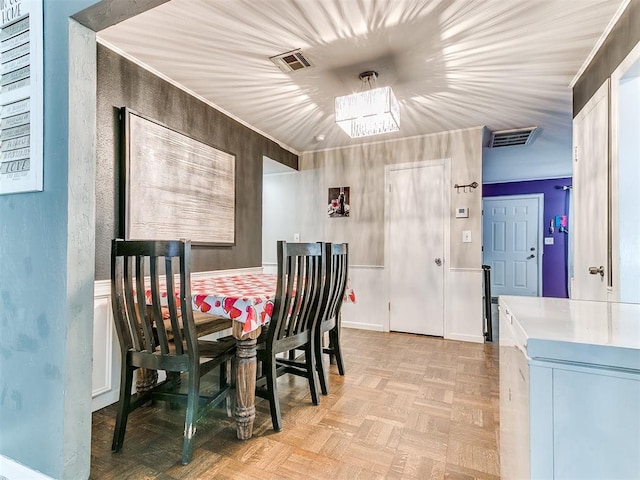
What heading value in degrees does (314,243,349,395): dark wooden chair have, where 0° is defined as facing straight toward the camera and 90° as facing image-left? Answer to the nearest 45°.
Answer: approximately 135°

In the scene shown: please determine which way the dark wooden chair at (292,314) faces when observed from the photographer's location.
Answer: facing away from the viewer and to the left of the viewer

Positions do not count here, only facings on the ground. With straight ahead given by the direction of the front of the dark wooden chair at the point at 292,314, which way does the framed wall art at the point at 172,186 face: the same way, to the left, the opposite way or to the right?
the opposite way

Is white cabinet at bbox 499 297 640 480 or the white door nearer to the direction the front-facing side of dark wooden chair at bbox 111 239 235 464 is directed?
the white door

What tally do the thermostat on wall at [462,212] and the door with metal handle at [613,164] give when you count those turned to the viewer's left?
1

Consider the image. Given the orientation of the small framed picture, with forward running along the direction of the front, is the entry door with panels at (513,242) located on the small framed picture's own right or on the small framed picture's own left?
on the small framed picture's own left

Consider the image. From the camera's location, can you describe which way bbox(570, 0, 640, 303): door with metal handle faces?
facing to the left of the viewer

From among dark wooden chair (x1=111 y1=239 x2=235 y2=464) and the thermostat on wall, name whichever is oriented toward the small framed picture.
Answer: the dark wooden chair

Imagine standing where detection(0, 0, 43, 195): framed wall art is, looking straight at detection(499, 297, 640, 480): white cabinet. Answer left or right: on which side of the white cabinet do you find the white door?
left

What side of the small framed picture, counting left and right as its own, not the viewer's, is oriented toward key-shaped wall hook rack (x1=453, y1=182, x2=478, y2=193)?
left

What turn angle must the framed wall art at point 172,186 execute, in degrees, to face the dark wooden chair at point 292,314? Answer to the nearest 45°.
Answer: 0° — it already faces it

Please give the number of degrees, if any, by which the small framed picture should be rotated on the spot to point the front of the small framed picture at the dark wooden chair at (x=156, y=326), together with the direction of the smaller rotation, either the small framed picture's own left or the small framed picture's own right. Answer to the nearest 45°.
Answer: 0° — it already faces it

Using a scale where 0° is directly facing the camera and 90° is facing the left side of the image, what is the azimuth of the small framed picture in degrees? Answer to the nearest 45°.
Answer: approximately 0°
